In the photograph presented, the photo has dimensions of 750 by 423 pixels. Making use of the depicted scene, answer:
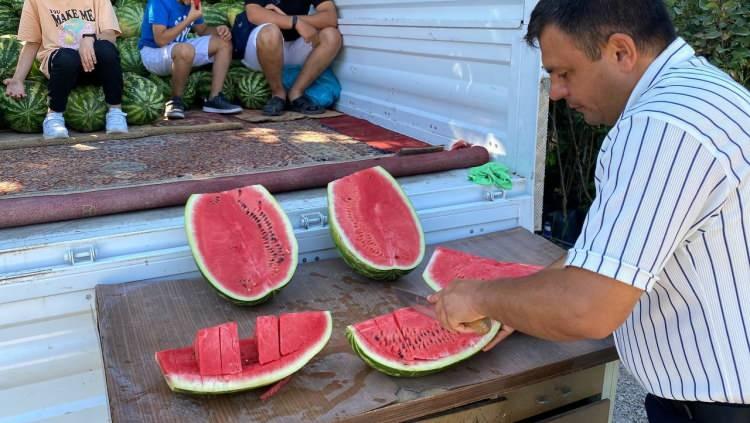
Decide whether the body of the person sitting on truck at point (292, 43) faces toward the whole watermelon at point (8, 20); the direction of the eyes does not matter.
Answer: no

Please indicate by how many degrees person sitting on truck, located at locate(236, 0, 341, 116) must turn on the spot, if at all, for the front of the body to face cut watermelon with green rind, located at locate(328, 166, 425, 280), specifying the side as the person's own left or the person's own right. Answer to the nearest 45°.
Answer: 0° — they already face it

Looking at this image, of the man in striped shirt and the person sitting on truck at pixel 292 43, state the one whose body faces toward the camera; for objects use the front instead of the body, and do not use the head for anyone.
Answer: the person sitting on truck

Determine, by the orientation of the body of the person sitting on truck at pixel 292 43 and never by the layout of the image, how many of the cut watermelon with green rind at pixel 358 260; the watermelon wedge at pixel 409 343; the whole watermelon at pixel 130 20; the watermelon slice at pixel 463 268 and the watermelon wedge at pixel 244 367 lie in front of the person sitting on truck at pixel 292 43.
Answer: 4

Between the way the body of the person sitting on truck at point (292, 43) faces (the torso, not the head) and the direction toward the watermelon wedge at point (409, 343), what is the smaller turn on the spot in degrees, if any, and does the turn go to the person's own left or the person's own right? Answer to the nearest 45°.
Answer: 0° — they already face it

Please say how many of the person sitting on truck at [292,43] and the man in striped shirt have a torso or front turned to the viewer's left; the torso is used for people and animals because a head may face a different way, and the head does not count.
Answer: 1

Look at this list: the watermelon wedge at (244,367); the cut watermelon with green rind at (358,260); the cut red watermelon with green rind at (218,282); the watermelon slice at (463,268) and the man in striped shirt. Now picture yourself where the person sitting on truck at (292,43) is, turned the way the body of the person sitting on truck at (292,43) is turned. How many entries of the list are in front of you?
5

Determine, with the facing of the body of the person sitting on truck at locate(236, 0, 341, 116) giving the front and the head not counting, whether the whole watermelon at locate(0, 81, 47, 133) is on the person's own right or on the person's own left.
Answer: on the person's own right

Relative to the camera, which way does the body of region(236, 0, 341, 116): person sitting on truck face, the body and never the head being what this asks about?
toward the camera

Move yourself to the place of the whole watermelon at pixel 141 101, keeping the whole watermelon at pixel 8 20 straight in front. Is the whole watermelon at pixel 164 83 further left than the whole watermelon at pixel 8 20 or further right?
right

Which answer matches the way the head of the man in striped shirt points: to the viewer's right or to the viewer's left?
to the viewer's left

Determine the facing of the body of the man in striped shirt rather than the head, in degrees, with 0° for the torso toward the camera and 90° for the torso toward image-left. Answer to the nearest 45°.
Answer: approximately 90°

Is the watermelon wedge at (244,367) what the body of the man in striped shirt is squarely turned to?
yes
